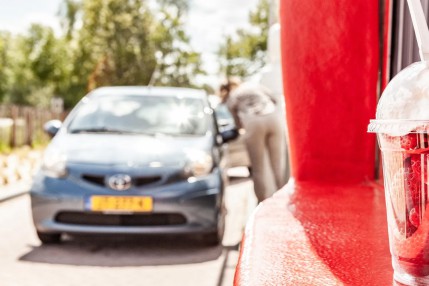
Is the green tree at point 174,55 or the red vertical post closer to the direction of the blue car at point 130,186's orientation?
the red vertical post

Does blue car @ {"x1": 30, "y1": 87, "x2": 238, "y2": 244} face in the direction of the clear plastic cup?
yes

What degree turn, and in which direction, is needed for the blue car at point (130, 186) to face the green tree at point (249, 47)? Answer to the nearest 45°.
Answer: approximately 180°

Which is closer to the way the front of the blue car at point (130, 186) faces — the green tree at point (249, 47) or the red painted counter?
the red painted counter

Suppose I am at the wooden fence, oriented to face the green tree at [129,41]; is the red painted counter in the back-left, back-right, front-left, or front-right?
back-right

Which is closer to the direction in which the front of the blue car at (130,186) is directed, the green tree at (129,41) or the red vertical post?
the red vertical post

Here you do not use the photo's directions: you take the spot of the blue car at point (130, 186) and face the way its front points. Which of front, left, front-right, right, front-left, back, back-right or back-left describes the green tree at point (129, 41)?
back

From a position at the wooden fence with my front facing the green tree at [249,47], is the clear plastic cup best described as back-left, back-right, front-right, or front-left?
back-right

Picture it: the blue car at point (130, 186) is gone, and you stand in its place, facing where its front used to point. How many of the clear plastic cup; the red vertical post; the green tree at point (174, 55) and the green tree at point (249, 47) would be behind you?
2

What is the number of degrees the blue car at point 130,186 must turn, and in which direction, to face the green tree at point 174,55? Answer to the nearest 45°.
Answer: approximately 180°

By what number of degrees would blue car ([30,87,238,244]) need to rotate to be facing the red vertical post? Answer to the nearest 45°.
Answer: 0° — it already faces it
